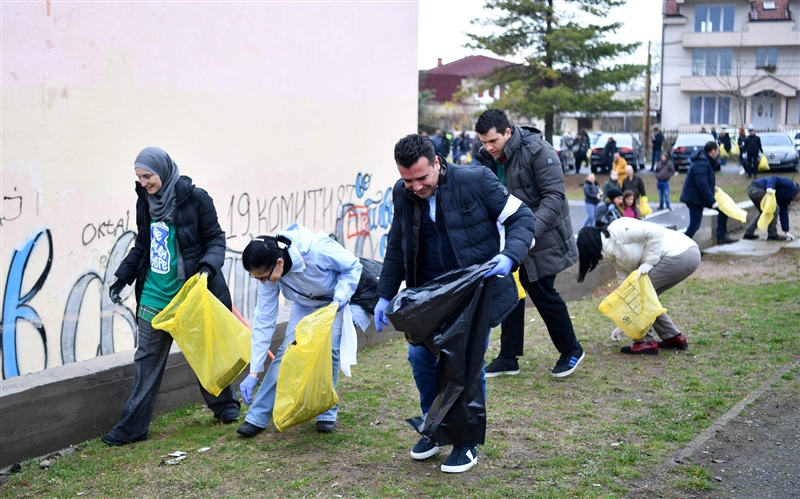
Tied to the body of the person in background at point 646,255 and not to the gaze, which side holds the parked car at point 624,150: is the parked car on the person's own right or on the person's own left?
on the person's own right

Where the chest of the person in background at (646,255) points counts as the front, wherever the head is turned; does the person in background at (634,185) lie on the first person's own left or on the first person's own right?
on the first person's own right

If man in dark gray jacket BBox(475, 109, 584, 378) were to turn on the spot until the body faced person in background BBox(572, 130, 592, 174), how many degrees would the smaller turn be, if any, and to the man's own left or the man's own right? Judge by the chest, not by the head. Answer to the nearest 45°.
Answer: approximately 135° to the man's own right

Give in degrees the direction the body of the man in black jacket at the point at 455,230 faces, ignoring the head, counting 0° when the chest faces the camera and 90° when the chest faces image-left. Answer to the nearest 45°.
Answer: approximately 45°

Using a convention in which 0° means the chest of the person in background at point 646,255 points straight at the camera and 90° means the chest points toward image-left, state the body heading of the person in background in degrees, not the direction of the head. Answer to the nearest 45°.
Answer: approximately 90°

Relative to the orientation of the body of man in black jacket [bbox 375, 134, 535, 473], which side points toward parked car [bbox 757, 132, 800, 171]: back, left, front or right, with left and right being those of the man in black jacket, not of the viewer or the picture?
back

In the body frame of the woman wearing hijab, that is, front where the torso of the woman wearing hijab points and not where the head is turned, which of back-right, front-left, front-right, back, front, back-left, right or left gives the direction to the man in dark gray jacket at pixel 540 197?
back-left

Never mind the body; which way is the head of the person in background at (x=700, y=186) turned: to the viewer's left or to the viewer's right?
to the viewer's right
